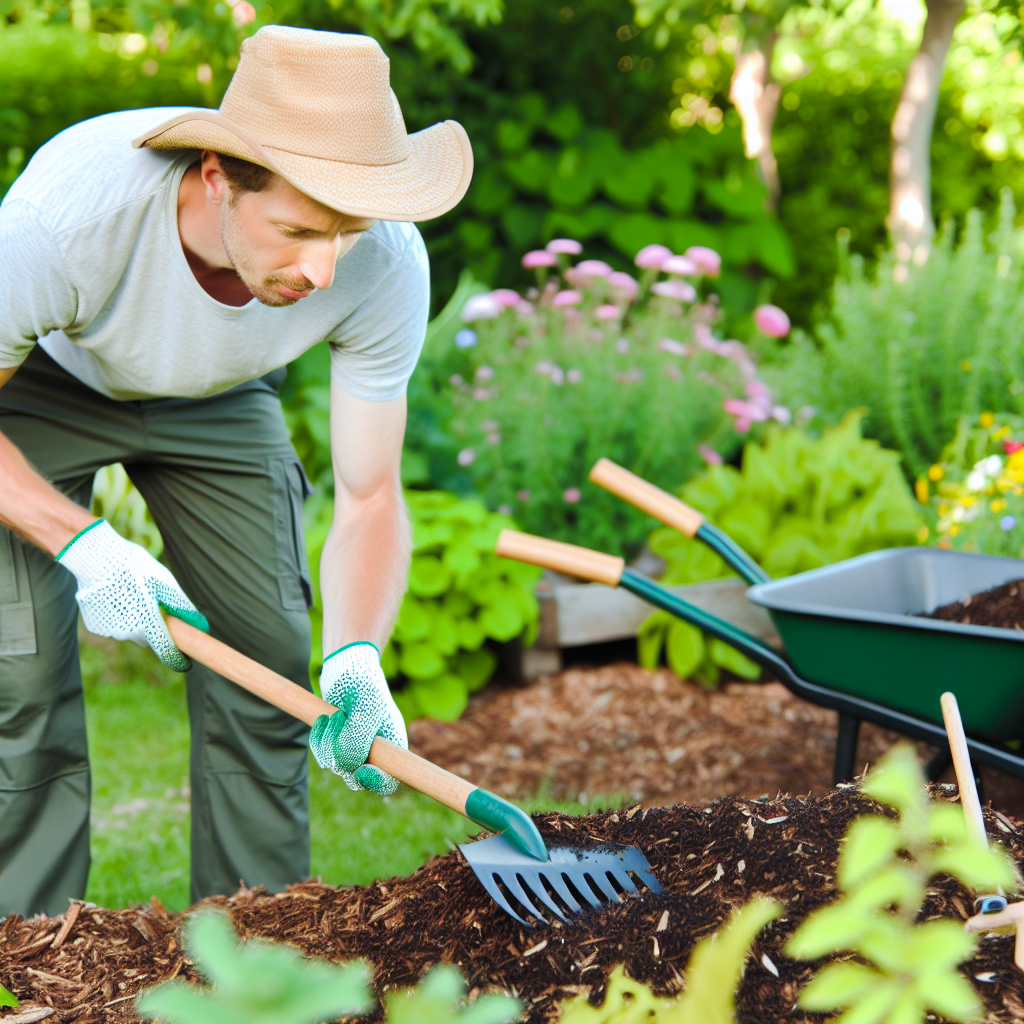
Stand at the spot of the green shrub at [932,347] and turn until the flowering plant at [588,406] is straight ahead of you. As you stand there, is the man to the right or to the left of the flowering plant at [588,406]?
left

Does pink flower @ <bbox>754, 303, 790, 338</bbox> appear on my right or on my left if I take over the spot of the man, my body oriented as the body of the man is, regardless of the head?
on my left

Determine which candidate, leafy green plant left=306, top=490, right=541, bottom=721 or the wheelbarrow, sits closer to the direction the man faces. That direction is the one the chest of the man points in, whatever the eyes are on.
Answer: the wheelbarrow

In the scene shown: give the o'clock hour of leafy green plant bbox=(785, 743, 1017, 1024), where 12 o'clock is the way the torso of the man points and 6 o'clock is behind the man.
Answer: The leafy green plant is roughly at 1 o'clock from the man.

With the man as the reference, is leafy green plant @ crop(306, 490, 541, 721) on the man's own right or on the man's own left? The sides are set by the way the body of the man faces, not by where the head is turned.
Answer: on the man's own left

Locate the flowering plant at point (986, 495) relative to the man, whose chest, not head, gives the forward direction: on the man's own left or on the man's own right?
on the man's own left

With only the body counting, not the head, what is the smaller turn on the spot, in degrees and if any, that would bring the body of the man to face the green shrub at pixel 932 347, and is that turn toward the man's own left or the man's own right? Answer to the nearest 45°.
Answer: approximately 90° to the man's own left

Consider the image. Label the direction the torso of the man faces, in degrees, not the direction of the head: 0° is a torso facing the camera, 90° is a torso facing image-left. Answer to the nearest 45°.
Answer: approximately 315°

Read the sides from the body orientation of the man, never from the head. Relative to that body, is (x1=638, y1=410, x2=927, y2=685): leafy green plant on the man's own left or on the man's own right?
on the man's own left
